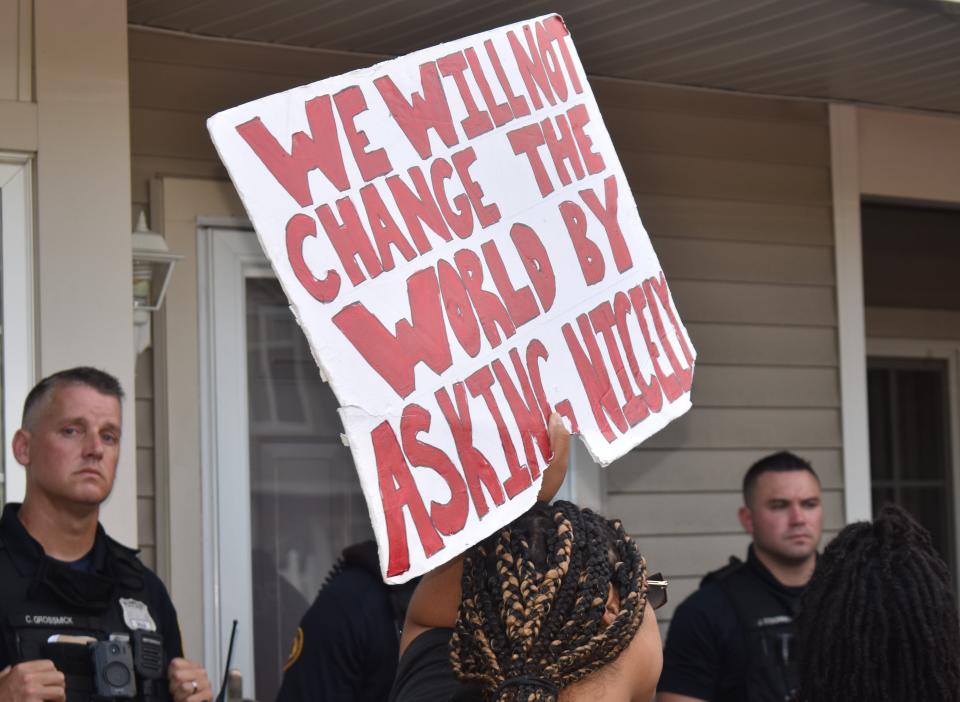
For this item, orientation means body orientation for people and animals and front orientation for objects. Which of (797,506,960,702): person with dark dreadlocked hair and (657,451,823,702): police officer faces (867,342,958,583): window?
the person with dark dreadlocked hair

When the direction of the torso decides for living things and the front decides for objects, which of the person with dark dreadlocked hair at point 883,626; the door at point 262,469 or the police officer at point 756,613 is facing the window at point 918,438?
the person with dark dreadlocked hair

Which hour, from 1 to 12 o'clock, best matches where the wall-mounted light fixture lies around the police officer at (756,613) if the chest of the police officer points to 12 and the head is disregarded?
The wall-mounted light fixture is roughly at 4 o'clock from the police officer.

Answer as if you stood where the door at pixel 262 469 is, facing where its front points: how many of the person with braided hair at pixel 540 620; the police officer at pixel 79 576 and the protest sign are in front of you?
3

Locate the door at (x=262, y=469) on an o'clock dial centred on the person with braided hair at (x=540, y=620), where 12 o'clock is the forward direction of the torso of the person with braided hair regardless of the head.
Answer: The door is roughly at 10 o'clock from the person with braided hair.

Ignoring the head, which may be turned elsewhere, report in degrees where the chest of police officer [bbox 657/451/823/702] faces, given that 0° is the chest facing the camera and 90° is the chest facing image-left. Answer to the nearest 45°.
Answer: approximately 315°

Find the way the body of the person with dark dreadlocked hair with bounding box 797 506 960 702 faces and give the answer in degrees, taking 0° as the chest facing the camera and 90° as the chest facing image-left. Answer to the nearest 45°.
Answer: approximately 180°

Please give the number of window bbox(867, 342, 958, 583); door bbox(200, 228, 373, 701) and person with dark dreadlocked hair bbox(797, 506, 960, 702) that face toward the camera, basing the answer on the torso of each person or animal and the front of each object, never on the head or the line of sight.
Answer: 2

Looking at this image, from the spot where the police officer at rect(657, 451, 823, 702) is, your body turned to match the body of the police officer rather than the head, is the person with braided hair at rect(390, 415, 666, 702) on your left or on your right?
on your right

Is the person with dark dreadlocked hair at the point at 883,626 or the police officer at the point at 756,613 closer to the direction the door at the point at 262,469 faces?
the person with dark dreadlocked hair

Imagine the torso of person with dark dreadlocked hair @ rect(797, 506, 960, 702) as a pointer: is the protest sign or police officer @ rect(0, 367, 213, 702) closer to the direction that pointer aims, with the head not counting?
the police officer

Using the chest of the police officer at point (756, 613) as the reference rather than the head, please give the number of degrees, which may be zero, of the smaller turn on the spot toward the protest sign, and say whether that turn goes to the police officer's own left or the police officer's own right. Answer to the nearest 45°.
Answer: approximately 45° to the police officer's own right
